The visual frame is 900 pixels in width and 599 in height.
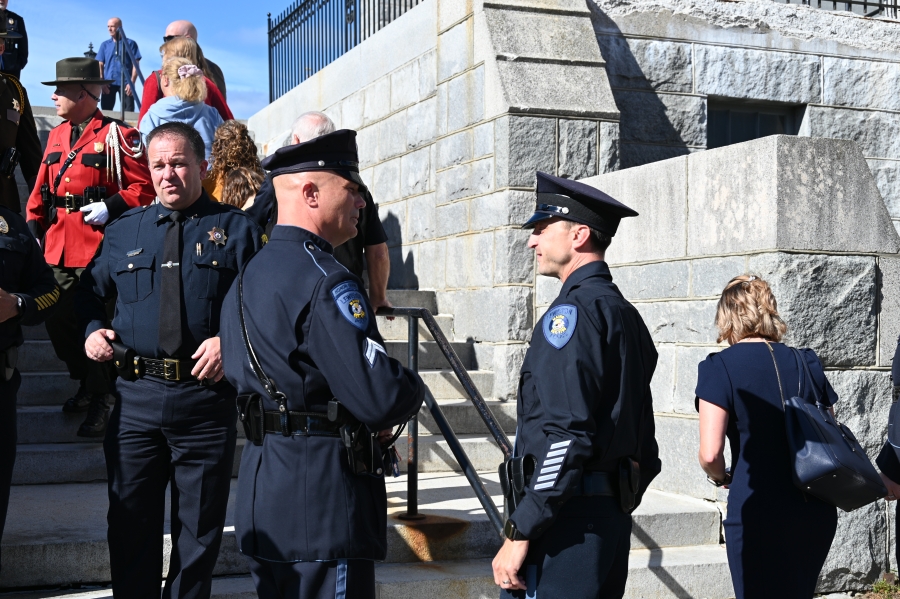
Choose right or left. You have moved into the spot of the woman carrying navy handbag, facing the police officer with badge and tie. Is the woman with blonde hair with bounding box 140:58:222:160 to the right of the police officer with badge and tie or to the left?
right

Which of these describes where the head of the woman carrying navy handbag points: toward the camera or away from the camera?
away from the camera

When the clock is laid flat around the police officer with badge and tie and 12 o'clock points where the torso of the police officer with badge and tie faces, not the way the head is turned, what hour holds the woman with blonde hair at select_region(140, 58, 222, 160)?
The woman with blonde hair is roughly at 6 o'clock from the police officer with badge and tie.

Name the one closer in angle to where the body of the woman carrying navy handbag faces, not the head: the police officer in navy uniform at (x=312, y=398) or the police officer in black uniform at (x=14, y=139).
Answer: the police officer in black uniform

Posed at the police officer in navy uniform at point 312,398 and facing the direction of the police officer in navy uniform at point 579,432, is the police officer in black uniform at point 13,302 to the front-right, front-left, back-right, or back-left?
back-left

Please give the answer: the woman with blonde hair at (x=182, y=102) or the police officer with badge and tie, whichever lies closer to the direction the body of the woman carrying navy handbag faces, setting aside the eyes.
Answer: the woman with blonde hair

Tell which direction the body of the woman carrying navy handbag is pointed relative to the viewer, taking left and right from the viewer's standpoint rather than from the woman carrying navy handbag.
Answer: facing away from the viewer and to the left of the viewer

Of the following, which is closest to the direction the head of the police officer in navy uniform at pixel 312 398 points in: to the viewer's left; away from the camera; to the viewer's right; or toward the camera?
to the viewer's right

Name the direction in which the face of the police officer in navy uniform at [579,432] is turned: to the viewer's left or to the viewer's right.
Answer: to the viewer's left

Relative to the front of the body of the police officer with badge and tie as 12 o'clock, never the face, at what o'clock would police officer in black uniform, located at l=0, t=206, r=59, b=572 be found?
The police officer in black uniform is roughly at 4 o'clock from the police officer with badge and tie.
